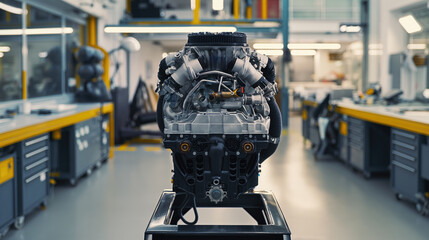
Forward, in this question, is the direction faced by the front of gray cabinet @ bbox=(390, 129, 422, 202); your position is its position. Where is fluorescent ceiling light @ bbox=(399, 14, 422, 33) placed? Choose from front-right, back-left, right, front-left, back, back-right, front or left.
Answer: back-right

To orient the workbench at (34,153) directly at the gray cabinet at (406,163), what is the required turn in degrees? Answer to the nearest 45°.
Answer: approximately 45° to its left

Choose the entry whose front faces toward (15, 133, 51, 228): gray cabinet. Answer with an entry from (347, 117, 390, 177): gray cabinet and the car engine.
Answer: (347, 117, 390, 177): gray cabinet

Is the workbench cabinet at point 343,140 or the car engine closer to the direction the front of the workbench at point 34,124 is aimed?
the car engine

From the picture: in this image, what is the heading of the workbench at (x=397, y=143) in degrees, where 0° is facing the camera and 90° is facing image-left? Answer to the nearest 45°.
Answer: approximately 45°
